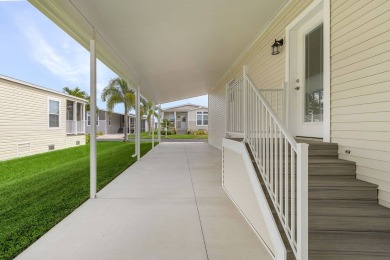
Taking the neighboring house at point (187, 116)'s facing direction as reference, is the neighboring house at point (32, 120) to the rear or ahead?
ahead

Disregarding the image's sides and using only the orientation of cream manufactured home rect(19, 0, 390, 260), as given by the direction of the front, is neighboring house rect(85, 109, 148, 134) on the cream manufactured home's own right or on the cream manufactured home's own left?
on the cream manufactured home's own right

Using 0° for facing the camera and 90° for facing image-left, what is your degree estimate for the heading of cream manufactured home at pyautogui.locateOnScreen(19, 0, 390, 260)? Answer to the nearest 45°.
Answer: approximately 90°

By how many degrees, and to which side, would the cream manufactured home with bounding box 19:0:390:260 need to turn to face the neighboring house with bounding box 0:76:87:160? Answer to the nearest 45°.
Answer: approximately 45° to its right

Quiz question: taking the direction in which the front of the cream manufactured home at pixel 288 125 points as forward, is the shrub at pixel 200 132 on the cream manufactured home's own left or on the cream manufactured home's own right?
on the cream manufactured home's own right

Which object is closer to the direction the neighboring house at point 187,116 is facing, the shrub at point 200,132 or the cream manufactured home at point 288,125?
the cream manufactured home

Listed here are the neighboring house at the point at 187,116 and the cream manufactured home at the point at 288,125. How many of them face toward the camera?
1

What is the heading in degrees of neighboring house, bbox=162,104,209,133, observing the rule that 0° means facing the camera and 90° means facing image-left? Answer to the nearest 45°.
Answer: approximately 0°

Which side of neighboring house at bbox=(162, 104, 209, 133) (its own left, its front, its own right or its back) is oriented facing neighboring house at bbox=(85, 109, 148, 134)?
right

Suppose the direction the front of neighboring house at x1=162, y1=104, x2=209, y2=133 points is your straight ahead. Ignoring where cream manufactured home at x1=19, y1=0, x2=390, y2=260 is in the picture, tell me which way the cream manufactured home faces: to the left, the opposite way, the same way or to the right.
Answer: to the right

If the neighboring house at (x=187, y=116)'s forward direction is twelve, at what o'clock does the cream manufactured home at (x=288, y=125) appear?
The cream manufactured home is roughly at 12 o'clock from the neighboring house.
